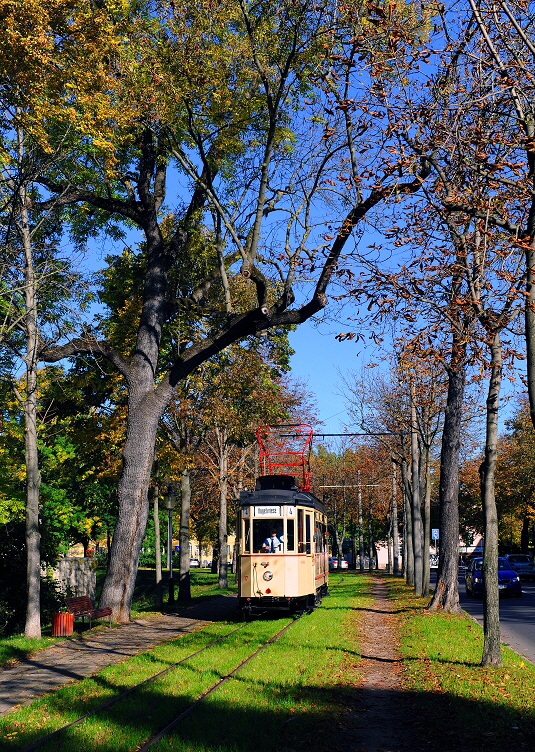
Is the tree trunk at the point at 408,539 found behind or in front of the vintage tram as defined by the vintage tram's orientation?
behind

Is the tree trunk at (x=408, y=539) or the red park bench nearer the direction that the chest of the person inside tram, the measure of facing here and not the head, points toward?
the red park bench

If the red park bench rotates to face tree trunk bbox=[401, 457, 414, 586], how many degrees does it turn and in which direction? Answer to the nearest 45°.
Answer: approximately 90° to its left

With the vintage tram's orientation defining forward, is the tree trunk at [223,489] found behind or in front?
behind

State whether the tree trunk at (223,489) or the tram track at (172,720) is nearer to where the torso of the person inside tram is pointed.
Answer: the tram track

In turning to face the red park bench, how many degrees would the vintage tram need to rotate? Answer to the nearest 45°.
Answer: approximately 45° to its right

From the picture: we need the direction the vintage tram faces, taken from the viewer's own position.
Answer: facing the viewer

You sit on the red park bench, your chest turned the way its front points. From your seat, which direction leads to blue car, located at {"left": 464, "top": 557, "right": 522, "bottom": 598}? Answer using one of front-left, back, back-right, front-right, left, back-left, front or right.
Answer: left

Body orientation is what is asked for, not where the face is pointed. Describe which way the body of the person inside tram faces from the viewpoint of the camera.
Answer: toward the camera

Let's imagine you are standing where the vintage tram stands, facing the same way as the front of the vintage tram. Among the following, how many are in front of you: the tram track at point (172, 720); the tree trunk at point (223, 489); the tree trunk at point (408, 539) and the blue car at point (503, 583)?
1

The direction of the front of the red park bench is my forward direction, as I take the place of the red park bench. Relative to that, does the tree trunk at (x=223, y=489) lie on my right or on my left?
on my left

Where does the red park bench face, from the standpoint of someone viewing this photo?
facing the viewer and to the right of the viewer

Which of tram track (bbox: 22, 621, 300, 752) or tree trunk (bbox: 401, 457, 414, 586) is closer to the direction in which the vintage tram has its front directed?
the tram track

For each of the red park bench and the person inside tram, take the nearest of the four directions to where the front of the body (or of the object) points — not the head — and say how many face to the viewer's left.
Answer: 0
